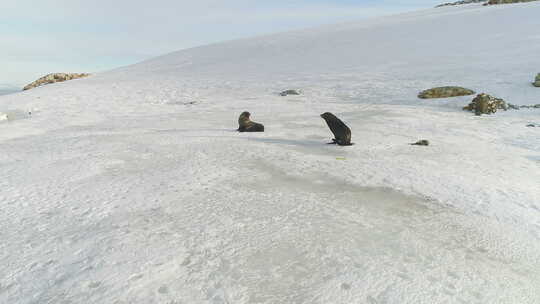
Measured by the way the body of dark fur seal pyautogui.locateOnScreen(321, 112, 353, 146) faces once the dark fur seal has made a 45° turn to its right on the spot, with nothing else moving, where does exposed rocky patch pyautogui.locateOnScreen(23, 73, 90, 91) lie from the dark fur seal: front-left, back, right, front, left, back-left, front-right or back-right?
front

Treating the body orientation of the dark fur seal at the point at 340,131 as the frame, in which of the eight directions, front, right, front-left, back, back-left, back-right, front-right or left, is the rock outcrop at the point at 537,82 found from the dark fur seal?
back-right

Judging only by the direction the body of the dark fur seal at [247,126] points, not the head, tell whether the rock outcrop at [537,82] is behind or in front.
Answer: behind

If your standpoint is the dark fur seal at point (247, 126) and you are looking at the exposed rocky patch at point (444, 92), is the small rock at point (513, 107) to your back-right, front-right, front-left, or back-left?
front-right

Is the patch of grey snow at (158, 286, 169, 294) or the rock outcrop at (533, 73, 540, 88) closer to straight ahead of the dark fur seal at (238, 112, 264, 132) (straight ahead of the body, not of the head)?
the patch of grey snow

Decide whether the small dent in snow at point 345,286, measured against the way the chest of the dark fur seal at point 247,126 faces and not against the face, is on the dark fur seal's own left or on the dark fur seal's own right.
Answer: on the dark fur seal's own left

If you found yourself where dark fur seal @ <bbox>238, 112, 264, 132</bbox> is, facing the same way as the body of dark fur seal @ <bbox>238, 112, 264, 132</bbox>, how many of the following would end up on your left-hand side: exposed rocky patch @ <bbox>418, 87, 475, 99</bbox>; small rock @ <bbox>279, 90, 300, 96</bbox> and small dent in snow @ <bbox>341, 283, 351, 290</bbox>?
1

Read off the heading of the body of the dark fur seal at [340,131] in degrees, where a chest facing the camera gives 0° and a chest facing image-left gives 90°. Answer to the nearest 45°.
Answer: approximately 90°

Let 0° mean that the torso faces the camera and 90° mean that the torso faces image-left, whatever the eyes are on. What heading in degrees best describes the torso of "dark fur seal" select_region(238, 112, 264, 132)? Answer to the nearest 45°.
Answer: approximately 90°

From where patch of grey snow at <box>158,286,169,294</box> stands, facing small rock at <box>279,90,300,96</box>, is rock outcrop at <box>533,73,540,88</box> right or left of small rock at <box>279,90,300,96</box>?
right

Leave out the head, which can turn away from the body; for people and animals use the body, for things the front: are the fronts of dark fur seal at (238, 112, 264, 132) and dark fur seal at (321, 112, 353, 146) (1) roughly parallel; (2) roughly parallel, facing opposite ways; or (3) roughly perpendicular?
roughly parallel

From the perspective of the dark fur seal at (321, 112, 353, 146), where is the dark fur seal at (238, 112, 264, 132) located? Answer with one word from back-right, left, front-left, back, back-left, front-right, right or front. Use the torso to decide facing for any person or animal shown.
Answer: front-right

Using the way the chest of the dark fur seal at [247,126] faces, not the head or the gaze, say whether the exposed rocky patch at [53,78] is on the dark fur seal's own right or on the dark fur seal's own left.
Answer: on the dark fur seal's own right

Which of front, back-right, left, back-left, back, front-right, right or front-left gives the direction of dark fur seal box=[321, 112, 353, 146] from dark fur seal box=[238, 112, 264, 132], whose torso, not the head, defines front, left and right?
back-left

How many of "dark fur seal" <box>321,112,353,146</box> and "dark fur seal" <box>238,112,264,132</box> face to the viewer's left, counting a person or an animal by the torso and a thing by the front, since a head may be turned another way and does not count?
2

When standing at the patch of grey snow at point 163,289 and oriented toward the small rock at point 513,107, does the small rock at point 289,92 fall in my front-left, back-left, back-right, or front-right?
front-left
